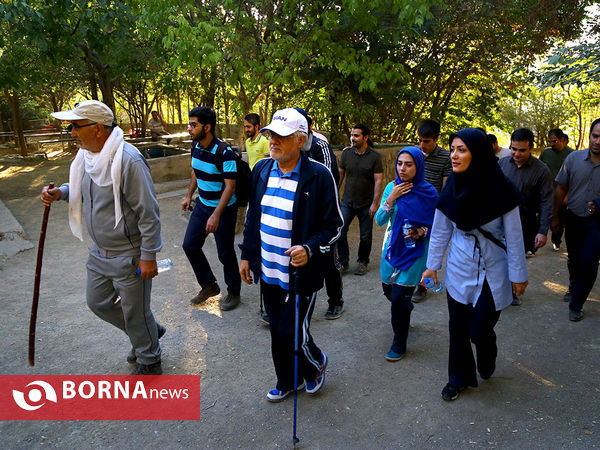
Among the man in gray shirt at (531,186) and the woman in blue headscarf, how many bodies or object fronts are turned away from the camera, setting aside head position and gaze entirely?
0

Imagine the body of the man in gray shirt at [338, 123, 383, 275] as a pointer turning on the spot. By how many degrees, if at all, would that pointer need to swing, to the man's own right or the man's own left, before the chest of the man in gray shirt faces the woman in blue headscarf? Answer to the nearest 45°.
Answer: approximately 45° to the man's own left

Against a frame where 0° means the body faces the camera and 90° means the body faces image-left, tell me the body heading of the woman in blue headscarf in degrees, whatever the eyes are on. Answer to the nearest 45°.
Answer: approximately 45°

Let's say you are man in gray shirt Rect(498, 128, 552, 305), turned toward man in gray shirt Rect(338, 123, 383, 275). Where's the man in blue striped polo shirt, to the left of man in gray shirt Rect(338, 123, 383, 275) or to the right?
left

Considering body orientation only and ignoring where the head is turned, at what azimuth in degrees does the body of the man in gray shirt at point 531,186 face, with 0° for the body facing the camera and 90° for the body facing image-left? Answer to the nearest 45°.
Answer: approximately 45°

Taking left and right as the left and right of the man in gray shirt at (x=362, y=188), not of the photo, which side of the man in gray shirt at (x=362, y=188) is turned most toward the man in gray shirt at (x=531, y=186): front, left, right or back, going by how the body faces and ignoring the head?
left

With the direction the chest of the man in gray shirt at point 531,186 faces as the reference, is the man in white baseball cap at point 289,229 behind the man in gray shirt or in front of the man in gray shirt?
in front

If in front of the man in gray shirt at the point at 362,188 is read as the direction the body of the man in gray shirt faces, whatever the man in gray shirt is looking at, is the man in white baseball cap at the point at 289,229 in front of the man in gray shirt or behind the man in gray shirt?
in front
